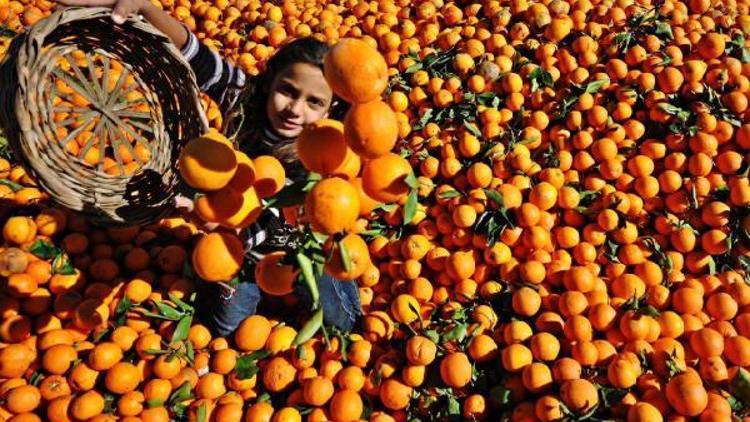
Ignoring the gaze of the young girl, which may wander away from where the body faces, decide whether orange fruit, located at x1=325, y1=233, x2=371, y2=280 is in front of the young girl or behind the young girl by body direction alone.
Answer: in front

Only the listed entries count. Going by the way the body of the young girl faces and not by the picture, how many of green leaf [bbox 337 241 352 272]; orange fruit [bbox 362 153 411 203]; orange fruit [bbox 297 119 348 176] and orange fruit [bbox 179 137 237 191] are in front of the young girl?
4

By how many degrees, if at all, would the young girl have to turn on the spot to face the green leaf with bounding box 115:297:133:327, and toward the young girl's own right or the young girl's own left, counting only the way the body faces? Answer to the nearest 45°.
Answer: approximately 45° to the young girl's own right

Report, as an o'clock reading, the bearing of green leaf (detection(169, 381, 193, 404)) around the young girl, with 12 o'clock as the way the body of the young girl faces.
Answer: The green leaf is roughly at 1 o'clock from the young girl.

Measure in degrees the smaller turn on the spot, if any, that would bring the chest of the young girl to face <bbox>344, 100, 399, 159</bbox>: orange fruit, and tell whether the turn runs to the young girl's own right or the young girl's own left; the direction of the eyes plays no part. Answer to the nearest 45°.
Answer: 0° — they already face it

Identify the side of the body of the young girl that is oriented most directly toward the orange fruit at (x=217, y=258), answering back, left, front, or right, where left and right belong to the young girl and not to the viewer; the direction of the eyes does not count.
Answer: front

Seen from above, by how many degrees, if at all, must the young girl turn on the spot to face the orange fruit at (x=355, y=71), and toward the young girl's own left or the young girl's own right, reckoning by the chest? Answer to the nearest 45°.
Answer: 0° — they already face it

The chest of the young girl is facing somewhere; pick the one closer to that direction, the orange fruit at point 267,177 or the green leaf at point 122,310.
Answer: the orange fruit

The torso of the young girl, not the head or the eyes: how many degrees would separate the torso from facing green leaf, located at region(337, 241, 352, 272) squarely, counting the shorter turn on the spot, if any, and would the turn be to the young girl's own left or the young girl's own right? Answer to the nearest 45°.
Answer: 0° — they already face it

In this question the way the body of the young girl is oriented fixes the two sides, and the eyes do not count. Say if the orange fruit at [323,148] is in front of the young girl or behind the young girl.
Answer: in front

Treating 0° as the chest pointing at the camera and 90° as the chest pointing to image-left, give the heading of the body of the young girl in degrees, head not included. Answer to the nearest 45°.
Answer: approximately 0°
